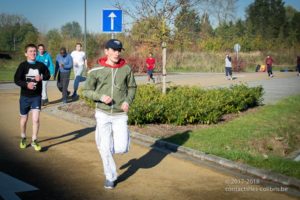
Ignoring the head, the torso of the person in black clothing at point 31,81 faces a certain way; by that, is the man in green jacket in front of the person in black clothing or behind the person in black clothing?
in front

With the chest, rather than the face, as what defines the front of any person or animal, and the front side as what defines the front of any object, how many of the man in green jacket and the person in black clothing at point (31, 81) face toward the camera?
2

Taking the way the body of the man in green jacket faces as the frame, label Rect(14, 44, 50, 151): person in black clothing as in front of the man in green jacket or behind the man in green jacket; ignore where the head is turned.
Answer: behind

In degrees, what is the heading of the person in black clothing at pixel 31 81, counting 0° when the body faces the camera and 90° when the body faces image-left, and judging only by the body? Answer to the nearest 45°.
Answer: approximately 0°

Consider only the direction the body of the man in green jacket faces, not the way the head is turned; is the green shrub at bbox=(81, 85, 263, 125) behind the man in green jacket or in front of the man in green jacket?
behind

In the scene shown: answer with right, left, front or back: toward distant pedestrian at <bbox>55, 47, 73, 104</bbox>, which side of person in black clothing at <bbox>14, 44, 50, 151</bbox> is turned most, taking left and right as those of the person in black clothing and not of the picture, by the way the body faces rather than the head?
back

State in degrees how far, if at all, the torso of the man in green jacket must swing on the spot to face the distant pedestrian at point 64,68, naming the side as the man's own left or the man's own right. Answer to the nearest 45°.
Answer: approximately 180°
